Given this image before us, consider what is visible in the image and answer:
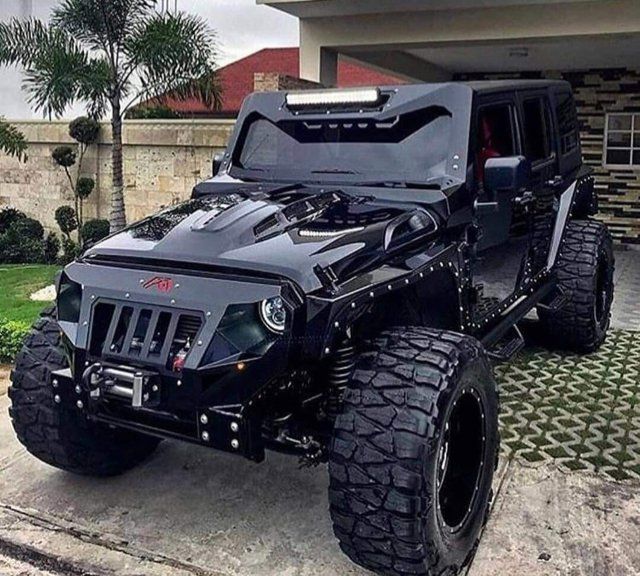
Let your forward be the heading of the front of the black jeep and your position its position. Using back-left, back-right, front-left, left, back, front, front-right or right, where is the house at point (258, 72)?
back-right

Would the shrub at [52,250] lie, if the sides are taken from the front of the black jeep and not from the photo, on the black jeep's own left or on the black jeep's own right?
on the black jeep's own right

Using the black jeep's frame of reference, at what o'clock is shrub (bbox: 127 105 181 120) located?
The shrub is roughly at 4 o'clock from the black jeep.

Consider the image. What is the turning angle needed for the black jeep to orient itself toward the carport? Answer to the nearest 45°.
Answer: approximately 135° to its right

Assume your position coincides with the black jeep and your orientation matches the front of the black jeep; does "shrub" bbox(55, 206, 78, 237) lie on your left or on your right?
on your right

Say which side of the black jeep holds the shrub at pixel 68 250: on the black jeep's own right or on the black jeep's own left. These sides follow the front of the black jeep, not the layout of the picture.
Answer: on the black jeep's own right

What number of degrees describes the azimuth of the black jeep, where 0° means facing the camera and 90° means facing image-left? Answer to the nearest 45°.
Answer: approximately 45°
